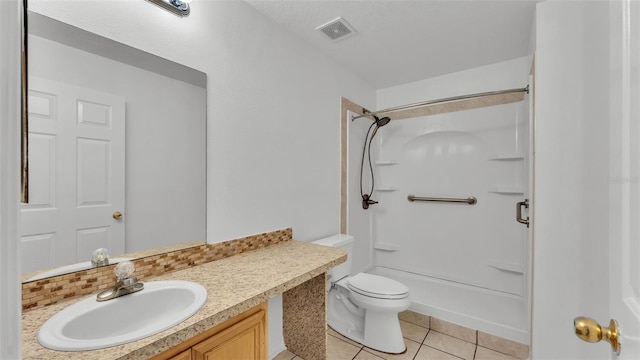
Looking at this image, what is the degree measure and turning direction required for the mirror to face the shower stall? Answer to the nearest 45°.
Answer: approximately 45° to its left

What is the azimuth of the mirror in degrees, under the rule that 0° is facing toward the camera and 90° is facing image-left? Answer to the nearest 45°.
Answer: approximately 315°

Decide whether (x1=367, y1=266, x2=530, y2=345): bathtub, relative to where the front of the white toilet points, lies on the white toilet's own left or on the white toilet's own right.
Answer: on the white toilet's own left

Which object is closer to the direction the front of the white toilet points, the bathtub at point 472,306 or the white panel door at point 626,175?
the white panel door

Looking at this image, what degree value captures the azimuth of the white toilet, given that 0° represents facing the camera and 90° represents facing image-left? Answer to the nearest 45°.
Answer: approximately 315°

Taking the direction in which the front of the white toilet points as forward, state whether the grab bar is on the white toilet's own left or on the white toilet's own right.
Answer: on the white toilet's own left

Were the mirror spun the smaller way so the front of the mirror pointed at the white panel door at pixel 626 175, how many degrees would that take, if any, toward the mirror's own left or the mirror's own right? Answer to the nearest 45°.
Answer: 0° — it already faces it

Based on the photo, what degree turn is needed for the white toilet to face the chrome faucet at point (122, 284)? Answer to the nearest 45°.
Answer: approximately 90° to its right
